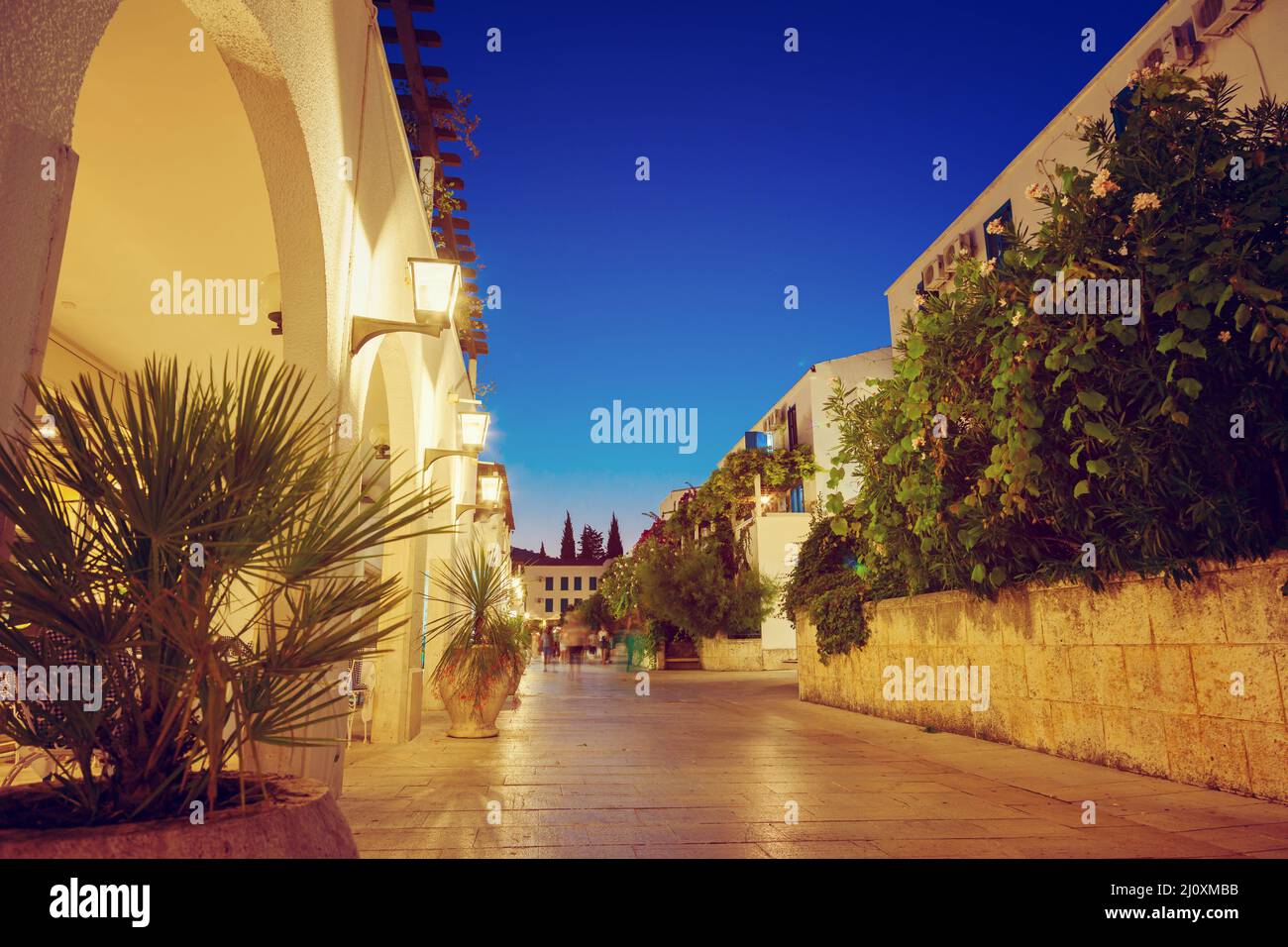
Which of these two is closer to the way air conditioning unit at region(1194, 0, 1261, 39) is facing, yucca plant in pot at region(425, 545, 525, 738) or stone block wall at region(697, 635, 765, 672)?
the yucca plant in pot

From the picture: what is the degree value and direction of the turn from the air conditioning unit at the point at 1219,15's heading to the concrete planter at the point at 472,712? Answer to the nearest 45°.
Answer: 0° — it already faces it

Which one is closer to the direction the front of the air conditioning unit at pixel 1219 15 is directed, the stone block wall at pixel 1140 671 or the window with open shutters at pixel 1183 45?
the stone block wall

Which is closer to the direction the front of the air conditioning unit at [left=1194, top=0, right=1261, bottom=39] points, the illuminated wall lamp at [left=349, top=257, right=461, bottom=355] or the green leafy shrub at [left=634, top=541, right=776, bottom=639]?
the illuminated wall lamp

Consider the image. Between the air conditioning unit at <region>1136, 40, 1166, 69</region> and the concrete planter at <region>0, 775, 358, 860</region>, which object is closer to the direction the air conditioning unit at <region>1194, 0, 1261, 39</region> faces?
the concrete planter

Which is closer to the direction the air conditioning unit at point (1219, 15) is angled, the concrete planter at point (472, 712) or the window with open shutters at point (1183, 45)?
the concrete planter

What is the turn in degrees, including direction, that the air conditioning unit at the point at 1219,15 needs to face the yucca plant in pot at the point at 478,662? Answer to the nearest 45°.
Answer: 0° — it already faces it

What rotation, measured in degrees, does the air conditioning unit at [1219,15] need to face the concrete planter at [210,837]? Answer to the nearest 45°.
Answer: approximately 45° to its left

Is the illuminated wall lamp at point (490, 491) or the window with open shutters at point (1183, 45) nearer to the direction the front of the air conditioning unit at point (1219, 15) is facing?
the illuminated wall lamp

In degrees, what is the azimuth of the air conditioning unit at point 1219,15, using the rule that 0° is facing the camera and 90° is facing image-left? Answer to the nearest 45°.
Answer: approximately 45°

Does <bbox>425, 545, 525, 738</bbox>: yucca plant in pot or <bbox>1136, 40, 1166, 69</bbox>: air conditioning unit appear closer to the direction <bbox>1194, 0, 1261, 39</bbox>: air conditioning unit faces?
the yucca plant in pot

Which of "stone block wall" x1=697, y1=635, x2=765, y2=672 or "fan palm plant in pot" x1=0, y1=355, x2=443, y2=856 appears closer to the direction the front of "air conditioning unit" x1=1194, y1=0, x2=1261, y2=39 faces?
the fan palm plant in pot
